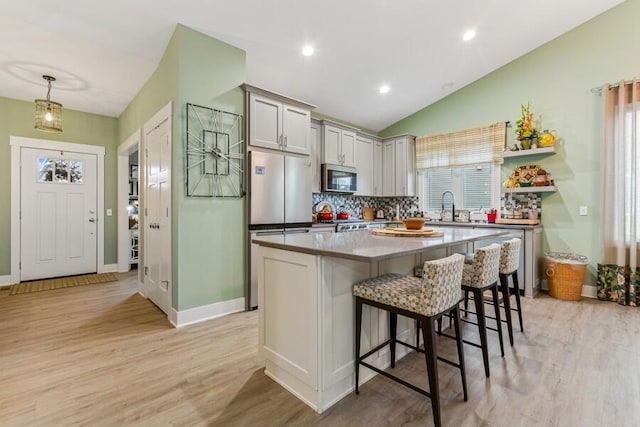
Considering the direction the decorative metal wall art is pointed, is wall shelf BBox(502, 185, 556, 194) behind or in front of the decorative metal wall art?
in front

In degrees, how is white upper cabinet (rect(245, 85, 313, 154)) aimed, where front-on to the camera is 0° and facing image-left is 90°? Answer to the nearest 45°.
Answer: approximately 315°

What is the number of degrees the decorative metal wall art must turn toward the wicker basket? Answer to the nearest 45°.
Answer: approximately 45° to its left

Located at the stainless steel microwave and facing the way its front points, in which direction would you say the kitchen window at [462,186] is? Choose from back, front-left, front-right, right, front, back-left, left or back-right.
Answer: front-left

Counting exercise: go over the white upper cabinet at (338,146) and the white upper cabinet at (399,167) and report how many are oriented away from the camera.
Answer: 0

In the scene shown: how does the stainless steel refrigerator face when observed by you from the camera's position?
facing the viewer and to the right of the viewer

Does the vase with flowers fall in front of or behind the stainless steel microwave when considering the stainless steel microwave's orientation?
in front

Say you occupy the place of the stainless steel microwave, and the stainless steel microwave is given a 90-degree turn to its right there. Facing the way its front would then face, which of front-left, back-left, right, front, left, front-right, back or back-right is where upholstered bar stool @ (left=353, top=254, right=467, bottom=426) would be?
front-left
